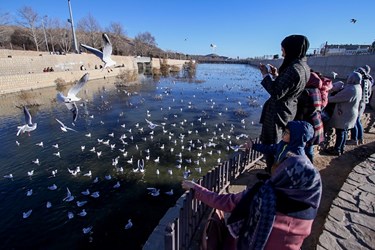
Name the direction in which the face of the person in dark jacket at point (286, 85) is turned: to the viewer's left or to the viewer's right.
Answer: to the viewer's left

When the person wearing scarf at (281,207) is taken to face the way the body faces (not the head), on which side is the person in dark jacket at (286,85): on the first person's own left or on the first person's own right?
on the first person's own right

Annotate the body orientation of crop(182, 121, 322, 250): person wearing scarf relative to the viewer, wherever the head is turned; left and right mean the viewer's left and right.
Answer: facing away from the viewer and to the left of the viewer

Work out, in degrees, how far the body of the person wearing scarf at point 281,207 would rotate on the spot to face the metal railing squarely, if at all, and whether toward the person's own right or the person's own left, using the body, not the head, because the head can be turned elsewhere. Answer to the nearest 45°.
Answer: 0° — they already face it
